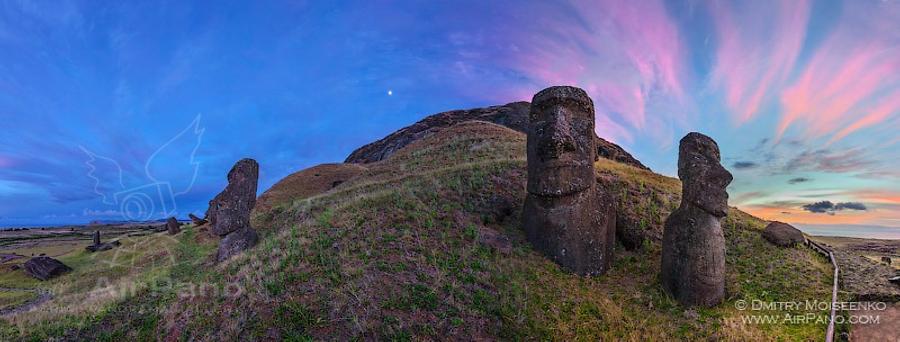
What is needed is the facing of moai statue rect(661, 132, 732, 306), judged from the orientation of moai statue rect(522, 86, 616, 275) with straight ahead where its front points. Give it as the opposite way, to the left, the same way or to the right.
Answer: to the left

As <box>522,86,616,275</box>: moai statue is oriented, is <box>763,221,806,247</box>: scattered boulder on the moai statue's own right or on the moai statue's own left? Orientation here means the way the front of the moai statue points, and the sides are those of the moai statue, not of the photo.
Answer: on the moai statue's own left

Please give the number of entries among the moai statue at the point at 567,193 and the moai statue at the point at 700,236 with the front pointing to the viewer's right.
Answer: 1

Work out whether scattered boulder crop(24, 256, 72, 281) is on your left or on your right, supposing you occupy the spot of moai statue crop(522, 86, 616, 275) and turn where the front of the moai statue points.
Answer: on your right

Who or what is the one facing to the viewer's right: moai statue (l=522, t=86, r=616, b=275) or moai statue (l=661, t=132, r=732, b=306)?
moai statue (l=661, t=132, r=732, b=306)

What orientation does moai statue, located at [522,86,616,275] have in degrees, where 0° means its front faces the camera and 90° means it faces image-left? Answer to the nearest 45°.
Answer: approximately 0°

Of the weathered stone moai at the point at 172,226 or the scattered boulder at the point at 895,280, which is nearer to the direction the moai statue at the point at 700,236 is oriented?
the scattered boulder

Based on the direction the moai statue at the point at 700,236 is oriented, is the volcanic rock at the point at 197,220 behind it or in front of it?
behind

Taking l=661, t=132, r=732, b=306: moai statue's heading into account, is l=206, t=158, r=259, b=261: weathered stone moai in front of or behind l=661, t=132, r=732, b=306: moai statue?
behind

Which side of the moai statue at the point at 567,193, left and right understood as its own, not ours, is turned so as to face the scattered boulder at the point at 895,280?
left

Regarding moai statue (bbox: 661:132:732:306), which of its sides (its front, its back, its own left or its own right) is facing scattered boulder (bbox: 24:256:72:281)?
back

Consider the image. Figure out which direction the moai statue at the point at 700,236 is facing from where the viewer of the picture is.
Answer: facing to the right of the viewer

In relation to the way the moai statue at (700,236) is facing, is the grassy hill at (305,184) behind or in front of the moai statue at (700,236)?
behind
